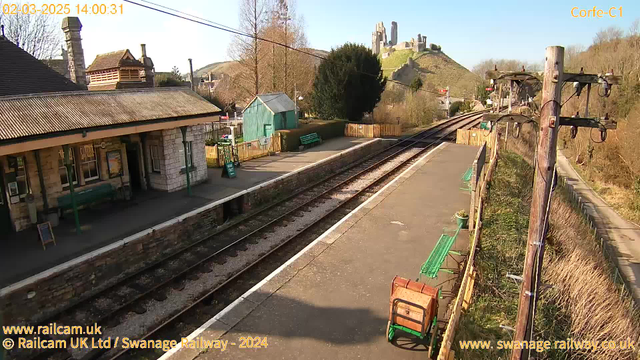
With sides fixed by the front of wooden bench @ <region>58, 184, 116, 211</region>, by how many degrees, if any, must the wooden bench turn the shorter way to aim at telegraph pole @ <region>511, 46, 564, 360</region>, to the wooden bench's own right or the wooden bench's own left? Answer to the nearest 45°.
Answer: approximately 45° to the wooden bench's own right

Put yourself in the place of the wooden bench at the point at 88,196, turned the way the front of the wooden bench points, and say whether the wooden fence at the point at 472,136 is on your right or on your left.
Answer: on your left

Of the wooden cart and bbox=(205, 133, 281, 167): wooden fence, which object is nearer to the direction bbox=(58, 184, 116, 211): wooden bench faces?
the wooden cart

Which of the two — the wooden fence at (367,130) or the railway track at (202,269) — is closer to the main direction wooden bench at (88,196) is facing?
the railway track

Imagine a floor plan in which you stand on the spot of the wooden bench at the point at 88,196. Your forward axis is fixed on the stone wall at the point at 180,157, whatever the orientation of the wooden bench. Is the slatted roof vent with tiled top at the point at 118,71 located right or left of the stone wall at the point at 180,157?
left

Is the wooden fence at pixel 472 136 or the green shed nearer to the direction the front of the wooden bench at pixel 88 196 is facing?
the wooden fence

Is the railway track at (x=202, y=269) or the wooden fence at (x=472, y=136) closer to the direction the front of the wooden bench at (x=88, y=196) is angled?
the railway track

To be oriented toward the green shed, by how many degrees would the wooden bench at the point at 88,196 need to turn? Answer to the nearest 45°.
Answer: approximately 90° to its left

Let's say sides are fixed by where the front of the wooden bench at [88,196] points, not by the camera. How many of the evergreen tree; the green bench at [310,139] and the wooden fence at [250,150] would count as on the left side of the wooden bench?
3

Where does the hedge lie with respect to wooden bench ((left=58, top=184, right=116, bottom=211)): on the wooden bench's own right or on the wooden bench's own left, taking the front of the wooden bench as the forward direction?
on the wooden bench's own left

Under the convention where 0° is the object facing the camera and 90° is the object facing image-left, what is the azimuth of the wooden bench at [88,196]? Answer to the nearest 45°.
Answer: approximately 315°

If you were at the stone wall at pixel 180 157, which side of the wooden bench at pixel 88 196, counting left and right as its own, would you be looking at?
left

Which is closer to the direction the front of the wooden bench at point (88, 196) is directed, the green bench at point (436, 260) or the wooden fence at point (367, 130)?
the green bench

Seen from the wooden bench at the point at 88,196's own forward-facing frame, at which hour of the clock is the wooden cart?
The wooden cart is roughly at 1 o'clock from the wooden bench.
